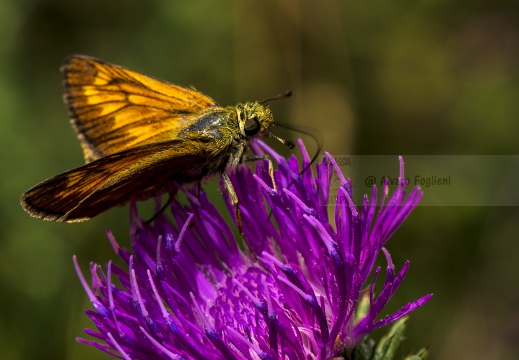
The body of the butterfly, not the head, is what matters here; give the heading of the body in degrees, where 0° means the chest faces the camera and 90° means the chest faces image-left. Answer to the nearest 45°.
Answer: approximately 270°
